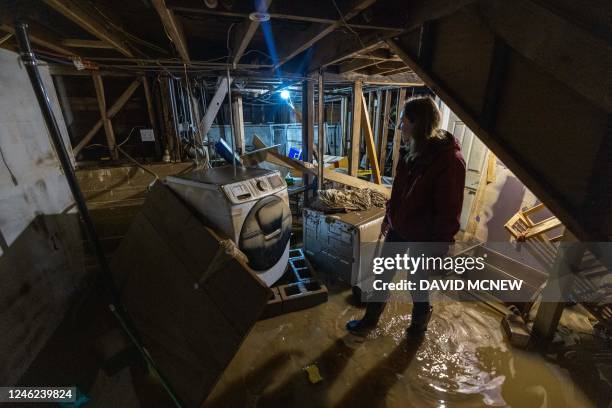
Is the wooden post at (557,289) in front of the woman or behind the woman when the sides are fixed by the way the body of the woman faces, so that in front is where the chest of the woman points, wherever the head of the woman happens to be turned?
behind

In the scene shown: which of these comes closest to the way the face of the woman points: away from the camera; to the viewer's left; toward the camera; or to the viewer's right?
to the viewer's left

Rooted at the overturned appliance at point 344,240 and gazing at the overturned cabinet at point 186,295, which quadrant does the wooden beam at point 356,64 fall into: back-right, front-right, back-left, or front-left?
back-right

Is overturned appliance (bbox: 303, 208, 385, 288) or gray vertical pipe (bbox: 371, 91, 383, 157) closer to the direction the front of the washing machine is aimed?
the overturned appliance

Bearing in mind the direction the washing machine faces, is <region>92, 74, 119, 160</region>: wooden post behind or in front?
behind

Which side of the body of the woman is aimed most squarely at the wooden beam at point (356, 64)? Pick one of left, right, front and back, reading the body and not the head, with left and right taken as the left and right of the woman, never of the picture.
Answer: right

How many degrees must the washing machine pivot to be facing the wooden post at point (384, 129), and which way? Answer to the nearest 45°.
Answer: approximately 90° to its left

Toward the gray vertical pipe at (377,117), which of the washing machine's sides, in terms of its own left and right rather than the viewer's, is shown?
left

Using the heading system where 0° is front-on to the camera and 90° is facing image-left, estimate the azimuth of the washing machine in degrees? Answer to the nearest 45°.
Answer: approximately 315°

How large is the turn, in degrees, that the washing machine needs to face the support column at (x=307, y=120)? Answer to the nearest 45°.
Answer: approximately 90° to its left
